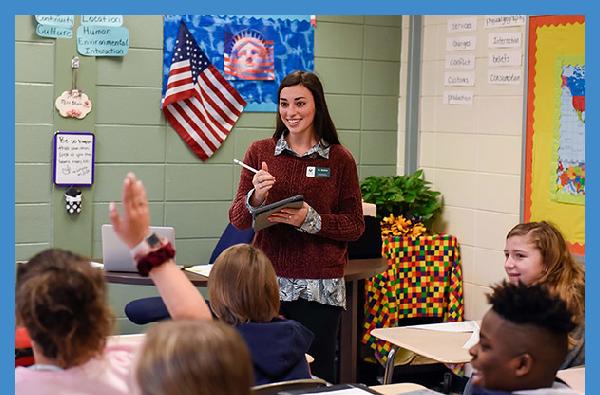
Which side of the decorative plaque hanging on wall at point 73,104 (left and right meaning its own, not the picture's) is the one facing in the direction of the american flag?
left

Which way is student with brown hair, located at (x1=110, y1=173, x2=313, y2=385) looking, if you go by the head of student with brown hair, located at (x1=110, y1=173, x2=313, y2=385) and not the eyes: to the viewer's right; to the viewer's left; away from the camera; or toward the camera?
away from the camera

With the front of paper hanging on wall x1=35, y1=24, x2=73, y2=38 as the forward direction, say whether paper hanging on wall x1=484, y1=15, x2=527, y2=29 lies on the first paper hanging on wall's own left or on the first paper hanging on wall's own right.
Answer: on the first paper hanging on wall's own left

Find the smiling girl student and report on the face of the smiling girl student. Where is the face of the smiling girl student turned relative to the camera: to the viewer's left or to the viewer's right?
to the viewer's left

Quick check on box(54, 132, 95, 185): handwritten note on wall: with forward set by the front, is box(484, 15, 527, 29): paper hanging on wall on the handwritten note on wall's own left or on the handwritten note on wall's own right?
on the handwritten note on wall's own left
